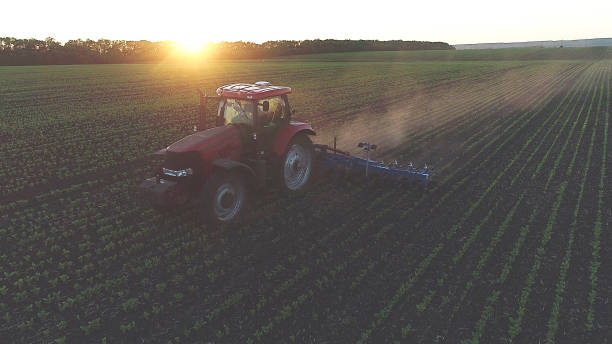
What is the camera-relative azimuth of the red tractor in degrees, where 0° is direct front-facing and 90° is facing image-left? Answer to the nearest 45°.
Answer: approximately 45°

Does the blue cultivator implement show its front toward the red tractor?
yes

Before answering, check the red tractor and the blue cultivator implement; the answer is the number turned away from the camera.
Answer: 0

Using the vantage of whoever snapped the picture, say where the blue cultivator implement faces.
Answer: facing the viewer and to the left of the viewer
